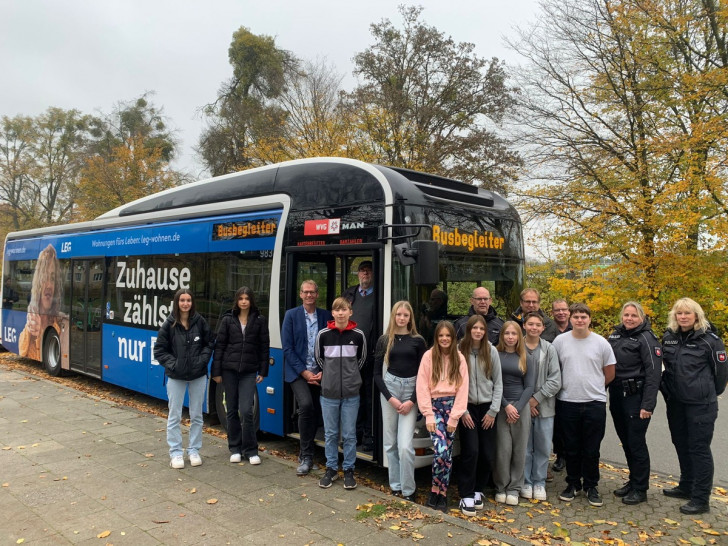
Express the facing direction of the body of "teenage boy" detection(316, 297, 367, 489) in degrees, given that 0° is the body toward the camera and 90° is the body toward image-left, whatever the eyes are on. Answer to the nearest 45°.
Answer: approximately 0°

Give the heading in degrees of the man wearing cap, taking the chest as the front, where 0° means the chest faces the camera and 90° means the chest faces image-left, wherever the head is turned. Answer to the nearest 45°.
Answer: approximately 0°

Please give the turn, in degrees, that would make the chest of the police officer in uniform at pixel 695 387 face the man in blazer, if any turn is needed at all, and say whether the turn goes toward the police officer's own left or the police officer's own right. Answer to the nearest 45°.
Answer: approximately 45° to the police officer's own right

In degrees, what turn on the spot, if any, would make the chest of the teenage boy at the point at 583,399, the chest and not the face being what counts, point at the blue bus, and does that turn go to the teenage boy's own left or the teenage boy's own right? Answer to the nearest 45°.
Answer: approximately 90° to the teenage boy's own right

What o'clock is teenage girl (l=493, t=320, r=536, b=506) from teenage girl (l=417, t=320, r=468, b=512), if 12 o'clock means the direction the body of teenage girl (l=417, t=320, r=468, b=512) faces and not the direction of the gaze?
teenage girl (l=493, t=320, r=536, b=506) is roughly at 8 o'clock from teenage girl (l=417, t=320, r=468, b=512).

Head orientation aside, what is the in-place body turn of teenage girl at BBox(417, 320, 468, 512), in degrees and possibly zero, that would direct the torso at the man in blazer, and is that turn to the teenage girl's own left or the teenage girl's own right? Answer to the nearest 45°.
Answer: approximately 135° to the teenage girl's own right
